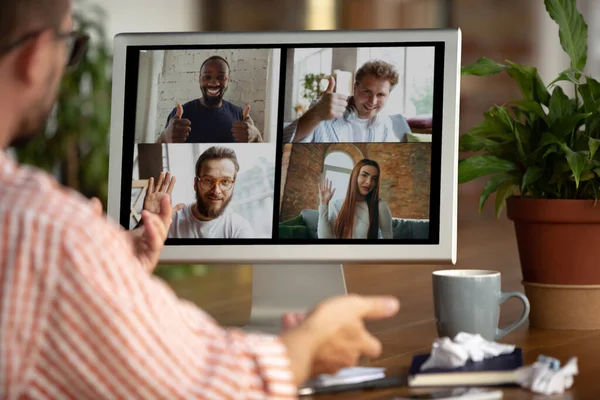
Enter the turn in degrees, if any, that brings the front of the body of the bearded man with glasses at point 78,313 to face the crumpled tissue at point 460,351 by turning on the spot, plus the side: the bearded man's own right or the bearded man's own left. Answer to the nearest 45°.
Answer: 0° — they already face it

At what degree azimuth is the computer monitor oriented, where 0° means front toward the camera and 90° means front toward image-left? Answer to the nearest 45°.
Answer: approximately 0°

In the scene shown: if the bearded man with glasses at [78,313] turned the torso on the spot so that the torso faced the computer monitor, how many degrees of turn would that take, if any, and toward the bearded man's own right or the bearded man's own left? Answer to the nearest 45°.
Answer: approximately 45° to the bearded man's own left

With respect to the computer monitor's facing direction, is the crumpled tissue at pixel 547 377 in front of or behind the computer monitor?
in front

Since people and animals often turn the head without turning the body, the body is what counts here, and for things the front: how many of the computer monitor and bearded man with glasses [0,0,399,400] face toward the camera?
1

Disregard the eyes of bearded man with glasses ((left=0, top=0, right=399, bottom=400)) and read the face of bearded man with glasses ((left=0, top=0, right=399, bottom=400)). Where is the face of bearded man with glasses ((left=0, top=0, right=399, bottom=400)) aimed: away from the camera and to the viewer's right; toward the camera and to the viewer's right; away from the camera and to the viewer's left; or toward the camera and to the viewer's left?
away from the camera and to the viewer's right

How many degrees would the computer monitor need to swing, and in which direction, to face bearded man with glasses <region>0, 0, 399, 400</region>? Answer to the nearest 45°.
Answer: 0° — it already faces them

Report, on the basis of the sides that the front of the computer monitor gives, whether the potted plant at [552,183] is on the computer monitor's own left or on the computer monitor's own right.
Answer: on the computer monitor's own left

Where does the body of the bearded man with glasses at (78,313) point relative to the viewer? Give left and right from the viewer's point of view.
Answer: facing away from the viewer and to the right of the viewer
